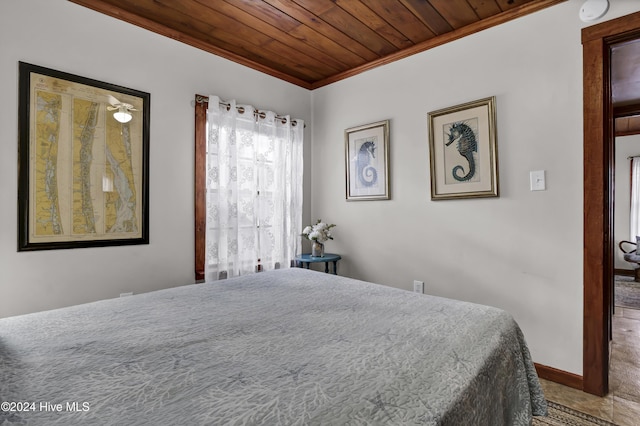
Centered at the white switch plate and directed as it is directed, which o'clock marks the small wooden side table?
The small wooden side table is roughly at 3 o'clock from the white switch plate.

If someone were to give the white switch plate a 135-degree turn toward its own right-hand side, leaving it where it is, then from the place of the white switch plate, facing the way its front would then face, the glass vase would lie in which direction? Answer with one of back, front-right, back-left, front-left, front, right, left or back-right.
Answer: front-left

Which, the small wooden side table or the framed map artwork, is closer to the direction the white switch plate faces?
the framed map artwork

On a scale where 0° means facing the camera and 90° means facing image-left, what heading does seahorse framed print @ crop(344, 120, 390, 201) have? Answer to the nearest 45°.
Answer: approximately 45°

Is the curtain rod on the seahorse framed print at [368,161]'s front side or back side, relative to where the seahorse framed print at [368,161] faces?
on the front side

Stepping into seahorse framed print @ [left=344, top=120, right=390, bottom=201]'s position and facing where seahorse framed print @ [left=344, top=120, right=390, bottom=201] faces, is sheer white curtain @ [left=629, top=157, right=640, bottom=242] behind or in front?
behind

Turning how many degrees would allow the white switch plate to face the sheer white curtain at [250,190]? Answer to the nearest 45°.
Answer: approximately 90° to its right

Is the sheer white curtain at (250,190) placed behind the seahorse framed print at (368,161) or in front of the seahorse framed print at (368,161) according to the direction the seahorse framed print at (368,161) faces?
in front
